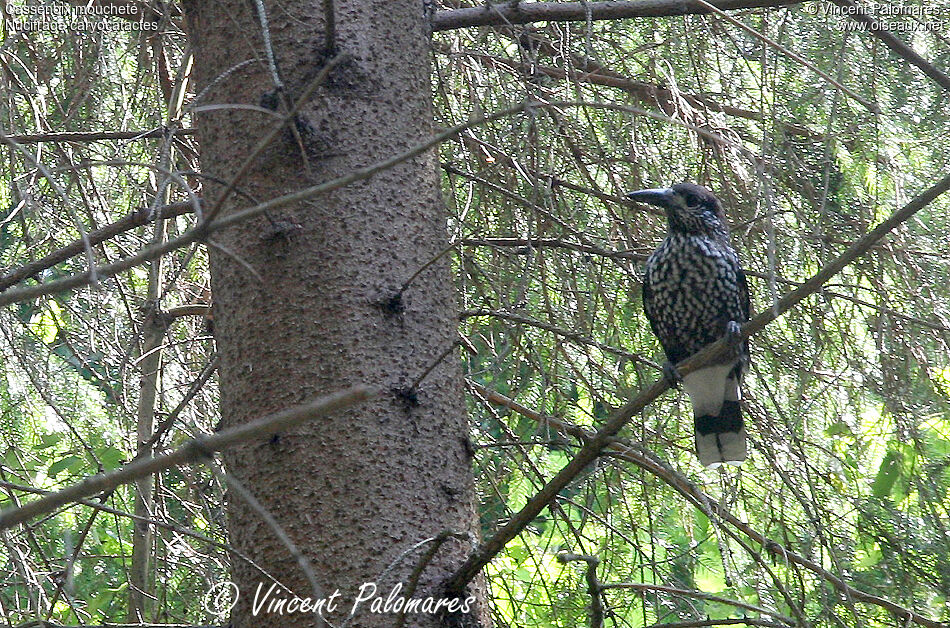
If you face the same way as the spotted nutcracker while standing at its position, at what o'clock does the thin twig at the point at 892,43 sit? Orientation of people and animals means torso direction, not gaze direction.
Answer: The thin twig is roughly at 10 o'clock from the spotted nutcracker.

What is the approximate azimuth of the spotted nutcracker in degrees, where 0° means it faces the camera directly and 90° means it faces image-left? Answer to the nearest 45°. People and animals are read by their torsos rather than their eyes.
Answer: approximately 45°

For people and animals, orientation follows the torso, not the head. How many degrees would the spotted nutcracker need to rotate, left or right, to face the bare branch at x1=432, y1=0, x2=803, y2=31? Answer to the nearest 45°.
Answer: approximately 135° to its right

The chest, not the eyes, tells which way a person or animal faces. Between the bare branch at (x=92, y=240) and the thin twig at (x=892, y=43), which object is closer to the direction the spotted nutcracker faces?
the bare branch

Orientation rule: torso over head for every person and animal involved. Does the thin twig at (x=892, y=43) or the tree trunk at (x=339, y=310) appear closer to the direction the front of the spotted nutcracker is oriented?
the tree trunk

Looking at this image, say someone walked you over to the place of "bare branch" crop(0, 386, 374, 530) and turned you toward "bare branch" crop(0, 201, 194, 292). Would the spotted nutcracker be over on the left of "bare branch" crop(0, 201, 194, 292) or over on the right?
right
